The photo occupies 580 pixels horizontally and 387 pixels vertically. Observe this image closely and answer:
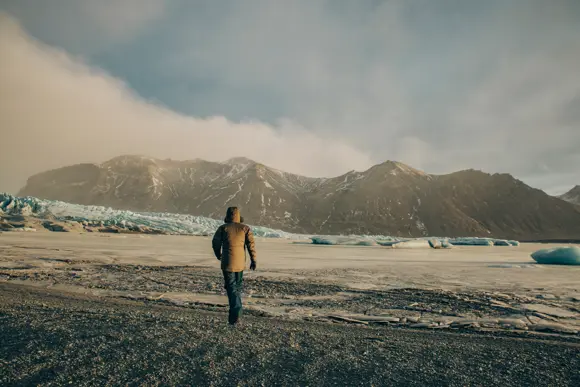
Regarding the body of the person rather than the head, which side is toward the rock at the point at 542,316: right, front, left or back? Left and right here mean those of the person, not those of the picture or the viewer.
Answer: right

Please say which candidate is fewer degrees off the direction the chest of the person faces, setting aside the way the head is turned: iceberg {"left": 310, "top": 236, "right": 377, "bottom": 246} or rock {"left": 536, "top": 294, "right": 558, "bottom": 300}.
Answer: the iceberg

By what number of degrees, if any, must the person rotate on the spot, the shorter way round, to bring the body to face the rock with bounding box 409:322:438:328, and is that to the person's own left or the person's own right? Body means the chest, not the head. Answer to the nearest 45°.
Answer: approximately 90° to the person's own right

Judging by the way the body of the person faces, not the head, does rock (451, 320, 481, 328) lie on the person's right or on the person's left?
on the person's right

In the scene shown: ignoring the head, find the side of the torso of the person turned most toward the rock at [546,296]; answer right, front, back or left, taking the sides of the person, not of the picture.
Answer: right

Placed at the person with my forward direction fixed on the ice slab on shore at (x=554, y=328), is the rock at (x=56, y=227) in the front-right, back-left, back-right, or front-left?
back-left

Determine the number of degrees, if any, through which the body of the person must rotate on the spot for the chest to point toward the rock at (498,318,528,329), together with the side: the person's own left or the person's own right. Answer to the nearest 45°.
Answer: approximately 90° to the person's own right

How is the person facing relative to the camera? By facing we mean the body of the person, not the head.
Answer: away from the camera

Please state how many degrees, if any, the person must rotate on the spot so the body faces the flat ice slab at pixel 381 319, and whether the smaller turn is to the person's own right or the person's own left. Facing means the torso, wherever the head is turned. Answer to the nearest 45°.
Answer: approximately 90° to the person's own right

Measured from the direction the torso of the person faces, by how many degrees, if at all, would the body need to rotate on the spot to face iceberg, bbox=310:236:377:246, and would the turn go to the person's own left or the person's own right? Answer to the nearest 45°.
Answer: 0° — they already face it
